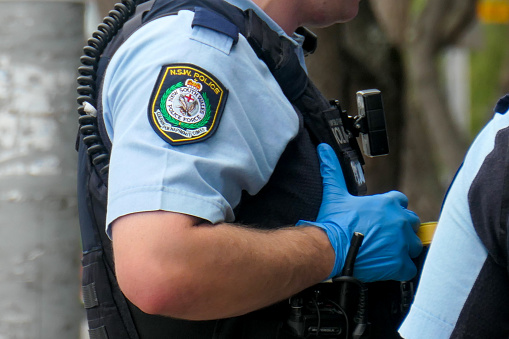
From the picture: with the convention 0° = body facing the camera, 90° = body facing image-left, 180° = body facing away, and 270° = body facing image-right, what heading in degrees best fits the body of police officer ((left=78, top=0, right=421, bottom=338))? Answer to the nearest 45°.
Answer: approximately 270°

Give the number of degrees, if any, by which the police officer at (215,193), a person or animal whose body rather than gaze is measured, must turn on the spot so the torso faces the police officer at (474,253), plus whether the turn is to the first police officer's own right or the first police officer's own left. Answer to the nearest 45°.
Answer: approximately 45° to the first police officer's own right

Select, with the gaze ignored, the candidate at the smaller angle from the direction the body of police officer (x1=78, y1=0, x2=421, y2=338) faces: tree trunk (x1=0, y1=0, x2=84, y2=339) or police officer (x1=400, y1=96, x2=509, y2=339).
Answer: the police officer

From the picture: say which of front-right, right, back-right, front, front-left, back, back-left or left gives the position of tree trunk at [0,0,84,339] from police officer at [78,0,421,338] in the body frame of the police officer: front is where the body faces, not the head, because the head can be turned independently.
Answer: back-left

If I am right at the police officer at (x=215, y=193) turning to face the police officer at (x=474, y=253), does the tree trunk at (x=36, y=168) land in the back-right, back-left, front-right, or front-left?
back-left
